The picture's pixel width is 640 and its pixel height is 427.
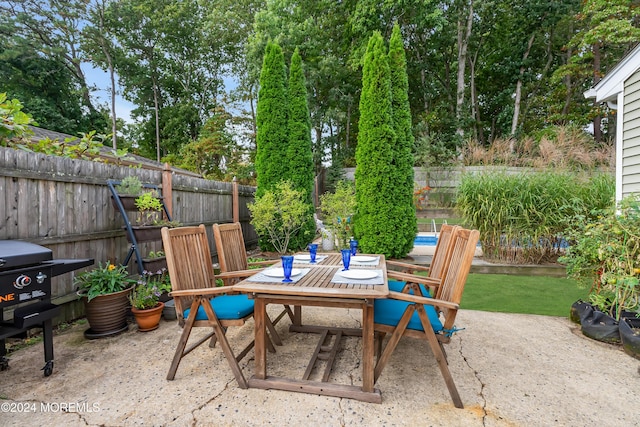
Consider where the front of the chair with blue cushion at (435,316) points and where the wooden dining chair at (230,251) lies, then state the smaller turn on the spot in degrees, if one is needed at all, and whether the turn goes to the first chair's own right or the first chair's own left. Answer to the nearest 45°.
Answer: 0° — it already faces it

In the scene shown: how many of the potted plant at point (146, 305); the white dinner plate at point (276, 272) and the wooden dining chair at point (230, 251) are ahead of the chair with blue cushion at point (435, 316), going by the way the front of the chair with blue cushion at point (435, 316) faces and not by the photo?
3

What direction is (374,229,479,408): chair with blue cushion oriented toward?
to the viewer's left

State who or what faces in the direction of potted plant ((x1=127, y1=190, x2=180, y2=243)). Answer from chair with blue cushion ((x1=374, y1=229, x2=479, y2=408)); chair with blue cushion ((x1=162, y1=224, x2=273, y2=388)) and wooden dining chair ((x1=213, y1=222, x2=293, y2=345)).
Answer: chair with blue cushion ((x1=374, y1=229, x2=479, y2=408))

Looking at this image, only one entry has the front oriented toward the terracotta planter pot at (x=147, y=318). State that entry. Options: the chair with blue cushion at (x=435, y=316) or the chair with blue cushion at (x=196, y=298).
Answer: the chair with blue cushion at (x=435, y=316)

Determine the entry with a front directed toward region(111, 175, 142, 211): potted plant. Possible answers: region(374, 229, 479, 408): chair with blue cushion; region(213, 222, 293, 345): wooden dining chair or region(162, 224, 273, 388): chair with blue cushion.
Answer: region(374, 229, 479, 408): chair with blue cushion

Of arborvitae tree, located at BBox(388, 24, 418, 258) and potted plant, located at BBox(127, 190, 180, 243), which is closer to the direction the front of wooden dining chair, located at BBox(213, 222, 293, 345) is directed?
the arborvitae tree

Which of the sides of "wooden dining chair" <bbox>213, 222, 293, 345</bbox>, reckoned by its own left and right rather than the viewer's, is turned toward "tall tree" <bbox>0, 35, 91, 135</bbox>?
back

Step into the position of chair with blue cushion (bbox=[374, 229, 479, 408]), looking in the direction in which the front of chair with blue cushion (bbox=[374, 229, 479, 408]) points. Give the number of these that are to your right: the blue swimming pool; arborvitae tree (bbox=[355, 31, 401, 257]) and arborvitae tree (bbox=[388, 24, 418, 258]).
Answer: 3

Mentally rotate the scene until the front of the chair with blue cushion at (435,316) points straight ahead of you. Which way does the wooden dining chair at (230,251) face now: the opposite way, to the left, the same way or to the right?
the opposite way

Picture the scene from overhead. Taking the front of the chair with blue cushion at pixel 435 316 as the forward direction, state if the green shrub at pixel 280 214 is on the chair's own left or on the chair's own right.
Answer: on the chair's own right

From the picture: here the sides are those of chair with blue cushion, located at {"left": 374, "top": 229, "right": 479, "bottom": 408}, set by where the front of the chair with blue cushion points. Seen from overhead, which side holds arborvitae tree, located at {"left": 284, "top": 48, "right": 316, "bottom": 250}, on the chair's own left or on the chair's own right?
on the chair's own right

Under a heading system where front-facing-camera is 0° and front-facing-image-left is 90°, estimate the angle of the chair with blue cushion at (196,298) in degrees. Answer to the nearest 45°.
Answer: approximately 315°

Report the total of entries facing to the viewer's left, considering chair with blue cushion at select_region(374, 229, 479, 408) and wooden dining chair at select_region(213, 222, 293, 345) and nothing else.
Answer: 1

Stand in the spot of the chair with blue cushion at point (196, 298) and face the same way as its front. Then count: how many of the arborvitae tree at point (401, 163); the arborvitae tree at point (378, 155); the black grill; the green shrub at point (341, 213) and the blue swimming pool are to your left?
4
